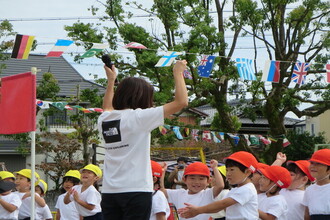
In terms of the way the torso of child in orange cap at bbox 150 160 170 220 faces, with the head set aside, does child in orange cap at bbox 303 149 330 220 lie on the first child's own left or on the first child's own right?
on the first child's own left

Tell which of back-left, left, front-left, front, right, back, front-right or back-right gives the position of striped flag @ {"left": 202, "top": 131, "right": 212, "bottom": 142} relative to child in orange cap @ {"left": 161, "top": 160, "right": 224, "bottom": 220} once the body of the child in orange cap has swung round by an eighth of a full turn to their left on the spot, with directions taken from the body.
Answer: back-left

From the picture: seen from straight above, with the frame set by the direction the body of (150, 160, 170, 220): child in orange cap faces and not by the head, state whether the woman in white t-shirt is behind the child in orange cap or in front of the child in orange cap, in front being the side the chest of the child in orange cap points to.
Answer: in front

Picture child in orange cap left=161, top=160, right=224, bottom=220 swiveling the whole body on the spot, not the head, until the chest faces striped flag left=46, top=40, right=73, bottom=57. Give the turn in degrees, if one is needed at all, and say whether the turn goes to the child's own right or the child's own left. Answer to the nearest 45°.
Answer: approximately 135° to the child's own right

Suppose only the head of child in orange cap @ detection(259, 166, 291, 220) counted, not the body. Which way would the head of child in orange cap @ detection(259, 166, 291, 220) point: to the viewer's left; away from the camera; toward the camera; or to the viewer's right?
to the viewer's left

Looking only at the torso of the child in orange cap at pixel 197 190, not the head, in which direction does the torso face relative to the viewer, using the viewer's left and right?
facing the viewer

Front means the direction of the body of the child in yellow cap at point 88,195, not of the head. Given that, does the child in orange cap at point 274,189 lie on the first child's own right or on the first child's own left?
on the first child's own left

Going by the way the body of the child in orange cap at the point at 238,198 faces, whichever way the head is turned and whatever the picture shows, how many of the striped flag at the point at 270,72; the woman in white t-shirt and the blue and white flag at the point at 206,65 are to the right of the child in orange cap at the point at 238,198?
2

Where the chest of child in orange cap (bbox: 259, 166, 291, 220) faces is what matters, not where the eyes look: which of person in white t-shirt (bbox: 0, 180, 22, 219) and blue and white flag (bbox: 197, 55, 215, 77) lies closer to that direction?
the person in white t-shirt

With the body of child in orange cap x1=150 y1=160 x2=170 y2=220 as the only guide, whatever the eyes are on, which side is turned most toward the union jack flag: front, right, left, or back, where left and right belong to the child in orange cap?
back
